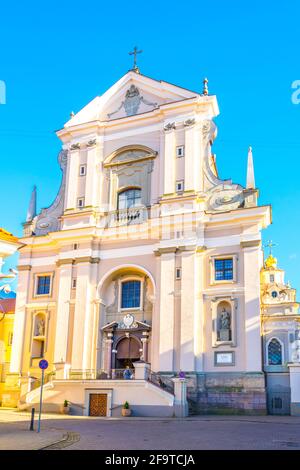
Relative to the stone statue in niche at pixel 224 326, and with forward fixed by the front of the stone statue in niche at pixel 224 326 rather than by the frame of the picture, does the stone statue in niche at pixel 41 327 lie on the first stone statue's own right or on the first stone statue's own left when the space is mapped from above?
on the first stone statue's own right

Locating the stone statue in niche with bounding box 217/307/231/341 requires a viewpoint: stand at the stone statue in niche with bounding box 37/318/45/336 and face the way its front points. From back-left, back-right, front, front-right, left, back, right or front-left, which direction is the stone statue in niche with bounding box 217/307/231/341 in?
front-left

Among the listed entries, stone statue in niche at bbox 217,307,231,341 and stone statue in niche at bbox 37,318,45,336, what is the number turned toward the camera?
2

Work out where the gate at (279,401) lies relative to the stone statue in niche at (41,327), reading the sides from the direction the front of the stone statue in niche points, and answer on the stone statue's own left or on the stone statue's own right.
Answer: on the stone statue's own left

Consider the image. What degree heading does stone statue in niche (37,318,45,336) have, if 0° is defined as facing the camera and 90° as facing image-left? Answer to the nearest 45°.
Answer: approximately 0°

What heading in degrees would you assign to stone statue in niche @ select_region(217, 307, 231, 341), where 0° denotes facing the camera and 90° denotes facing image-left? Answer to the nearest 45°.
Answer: approximately 0°
